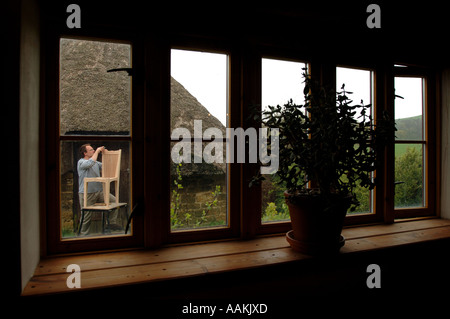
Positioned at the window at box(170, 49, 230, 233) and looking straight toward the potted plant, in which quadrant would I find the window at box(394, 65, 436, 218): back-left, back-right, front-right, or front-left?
front-left

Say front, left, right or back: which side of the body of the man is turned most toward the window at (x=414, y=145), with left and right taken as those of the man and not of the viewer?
front

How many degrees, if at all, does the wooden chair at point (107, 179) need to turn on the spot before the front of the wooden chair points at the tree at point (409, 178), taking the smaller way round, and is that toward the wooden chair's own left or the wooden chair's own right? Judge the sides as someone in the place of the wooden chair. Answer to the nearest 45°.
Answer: approximately 135° to the wooden chair's own left

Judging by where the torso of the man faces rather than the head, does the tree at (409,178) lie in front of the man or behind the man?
in front

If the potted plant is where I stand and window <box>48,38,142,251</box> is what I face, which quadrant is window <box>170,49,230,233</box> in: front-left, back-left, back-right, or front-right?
front-right

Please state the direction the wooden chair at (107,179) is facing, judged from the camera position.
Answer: facing the viewer and to the left of the viewer

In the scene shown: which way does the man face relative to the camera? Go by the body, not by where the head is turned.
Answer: to the viewer's right
